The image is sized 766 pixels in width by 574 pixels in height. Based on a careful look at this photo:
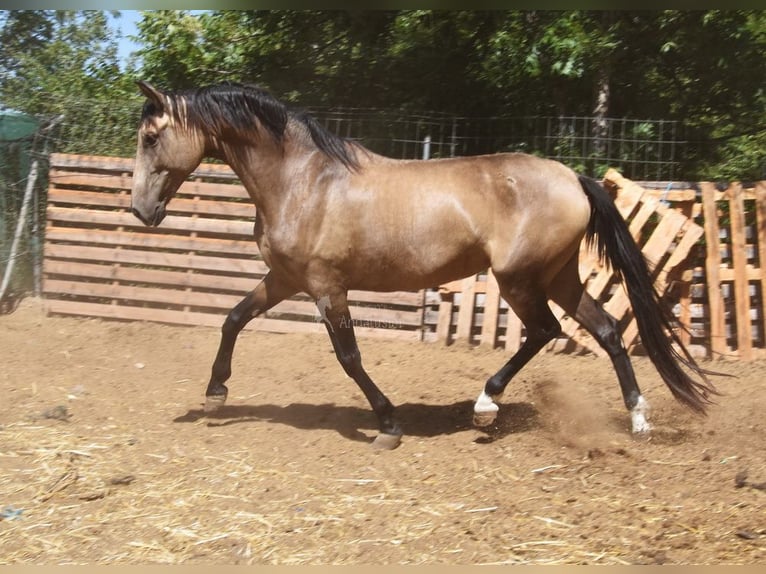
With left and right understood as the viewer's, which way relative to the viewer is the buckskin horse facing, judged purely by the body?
facing to the left of the viewer

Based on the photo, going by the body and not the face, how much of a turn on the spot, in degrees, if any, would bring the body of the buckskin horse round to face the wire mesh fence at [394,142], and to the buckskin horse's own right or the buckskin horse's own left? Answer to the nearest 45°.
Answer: approximately 90° to the buckskin horse's own right
